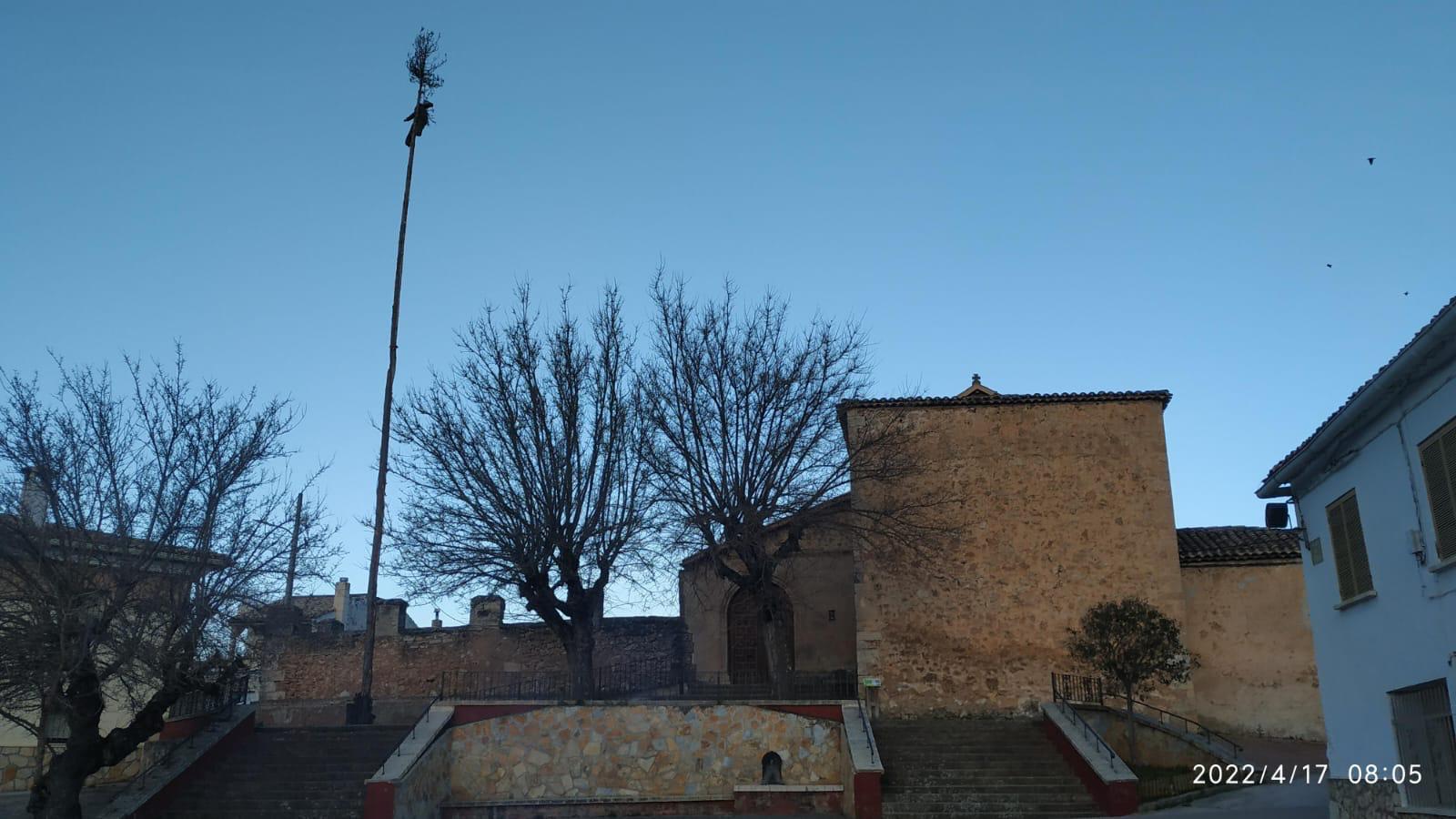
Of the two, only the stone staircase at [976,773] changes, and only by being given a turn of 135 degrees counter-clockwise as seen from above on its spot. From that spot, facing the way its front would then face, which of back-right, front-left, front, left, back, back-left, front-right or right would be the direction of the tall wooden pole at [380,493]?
back-left

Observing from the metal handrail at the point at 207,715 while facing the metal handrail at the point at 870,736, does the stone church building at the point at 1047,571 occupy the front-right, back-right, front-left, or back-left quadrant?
front-left

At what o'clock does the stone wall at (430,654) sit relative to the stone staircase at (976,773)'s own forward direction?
The stone wall is roughly at 4 o'clock from the stone staircase.

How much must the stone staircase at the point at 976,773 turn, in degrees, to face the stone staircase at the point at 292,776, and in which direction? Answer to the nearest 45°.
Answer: approximately 90° to its right

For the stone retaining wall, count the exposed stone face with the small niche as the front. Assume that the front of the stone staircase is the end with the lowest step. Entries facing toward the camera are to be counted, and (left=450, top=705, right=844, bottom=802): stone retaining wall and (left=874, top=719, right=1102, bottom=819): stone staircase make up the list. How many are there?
2

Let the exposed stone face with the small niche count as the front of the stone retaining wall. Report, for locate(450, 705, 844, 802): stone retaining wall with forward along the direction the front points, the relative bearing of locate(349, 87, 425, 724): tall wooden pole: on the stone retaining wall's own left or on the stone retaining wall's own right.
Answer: on the stone retaining wall's own right

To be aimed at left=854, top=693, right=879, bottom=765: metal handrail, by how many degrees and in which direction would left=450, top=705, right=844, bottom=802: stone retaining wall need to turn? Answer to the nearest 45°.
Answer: approximately 90° to its left

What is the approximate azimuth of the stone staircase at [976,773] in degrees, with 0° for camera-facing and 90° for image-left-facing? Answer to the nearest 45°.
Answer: approximately 0°

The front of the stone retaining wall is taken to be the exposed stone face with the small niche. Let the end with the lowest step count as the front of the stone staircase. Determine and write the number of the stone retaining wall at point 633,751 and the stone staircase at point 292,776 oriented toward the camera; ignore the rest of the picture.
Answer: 2

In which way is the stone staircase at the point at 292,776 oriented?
toward the camera

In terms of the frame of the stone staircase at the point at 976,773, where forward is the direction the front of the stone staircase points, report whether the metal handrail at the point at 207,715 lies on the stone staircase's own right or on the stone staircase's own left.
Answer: on the stone staircase's own right

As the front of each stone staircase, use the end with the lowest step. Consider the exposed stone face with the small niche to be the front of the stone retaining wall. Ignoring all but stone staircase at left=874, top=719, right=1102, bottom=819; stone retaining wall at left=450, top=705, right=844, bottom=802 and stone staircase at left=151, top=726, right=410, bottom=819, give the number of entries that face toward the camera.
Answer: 3
